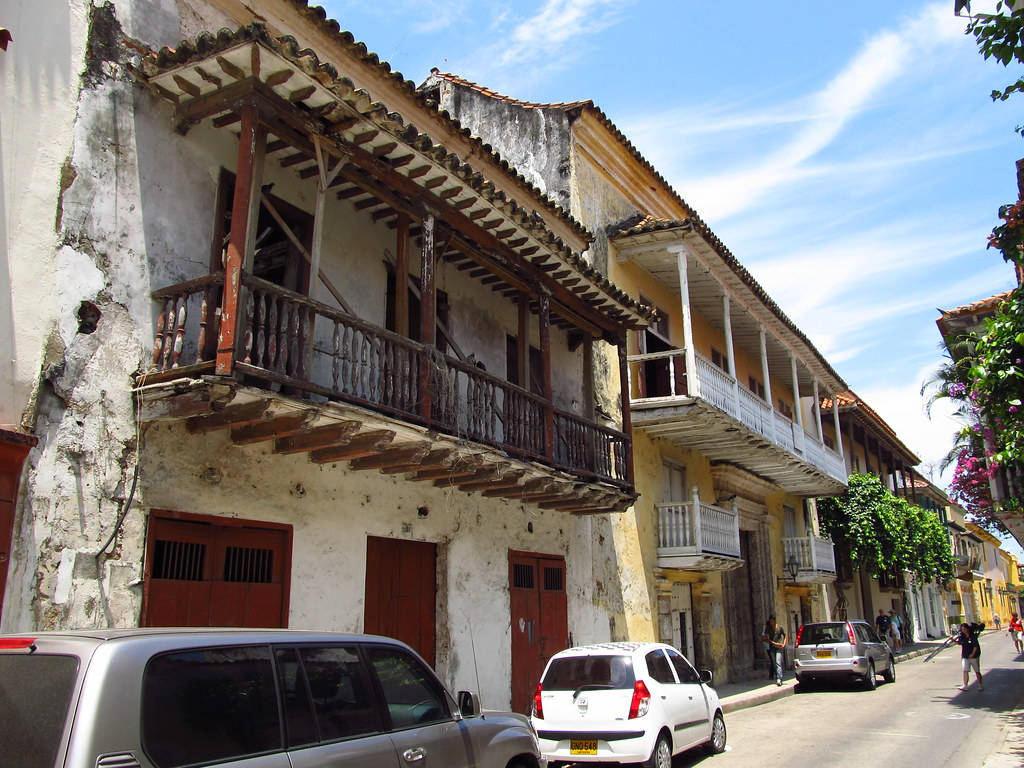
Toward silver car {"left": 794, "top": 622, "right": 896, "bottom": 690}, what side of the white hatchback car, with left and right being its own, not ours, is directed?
front

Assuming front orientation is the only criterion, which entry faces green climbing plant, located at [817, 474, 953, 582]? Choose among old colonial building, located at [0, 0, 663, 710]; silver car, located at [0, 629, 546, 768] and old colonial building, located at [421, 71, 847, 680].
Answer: the silver car

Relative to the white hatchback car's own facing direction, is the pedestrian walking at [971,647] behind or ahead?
ahead

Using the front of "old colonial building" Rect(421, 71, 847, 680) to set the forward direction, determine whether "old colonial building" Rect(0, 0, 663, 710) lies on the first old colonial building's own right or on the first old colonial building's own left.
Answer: on the first old colonial building's own right

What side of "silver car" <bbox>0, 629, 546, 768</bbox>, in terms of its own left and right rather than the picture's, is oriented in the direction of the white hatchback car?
front

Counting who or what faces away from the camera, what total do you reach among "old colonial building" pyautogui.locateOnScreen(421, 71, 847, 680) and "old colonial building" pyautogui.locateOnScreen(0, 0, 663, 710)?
0

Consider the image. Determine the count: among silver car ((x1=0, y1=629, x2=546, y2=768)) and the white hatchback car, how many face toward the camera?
0

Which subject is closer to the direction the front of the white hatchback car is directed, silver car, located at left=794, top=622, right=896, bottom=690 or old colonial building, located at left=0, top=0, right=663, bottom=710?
the silver car

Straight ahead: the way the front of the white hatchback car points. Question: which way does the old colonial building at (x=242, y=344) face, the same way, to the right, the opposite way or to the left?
to the right

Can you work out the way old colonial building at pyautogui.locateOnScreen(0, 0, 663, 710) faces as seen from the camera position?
facing the viewer and to the right of the viewer

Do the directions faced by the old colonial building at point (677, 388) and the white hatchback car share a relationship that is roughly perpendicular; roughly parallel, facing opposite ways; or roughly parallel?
roughly perpendicular

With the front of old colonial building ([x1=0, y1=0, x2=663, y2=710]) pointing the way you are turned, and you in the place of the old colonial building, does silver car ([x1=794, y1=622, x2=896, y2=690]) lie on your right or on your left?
on your left

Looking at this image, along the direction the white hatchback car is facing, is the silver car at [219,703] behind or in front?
behind

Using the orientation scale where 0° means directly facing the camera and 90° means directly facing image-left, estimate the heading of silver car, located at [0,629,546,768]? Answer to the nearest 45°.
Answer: approximately 225°
